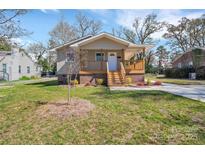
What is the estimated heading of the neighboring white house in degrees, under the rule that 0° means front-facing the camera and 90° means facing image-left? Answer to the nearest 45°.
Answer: approximately 45°

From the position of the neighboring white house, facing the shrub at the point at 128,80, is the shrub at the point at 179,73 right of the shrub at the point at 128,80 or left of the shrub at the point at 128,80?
left

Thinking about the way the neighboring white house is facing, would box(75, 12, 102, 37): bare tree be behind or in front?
behind

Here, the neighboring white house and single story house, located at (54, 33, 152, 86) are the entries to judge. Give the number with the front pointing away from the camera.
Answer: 0

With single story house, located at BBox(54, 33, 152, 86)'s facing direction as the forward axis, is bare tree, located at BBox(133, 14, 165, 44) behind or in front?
behind

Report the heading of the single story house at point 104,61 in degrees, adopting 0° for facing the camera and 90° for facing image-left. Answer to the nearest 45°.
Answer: approximately 0°

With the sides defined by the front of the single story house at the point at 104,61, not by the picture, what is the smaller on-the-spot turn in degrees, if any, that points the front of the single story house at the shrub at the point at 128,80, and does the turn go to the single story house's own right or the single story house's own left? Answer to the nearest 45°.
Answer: approximately 45° to the single story house's own left

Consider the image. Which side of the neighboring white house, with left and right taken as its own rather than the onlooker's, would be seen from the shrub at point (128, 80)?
left

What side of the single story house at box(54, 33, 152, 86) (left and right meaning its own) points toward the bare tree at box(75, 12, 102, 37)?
back
